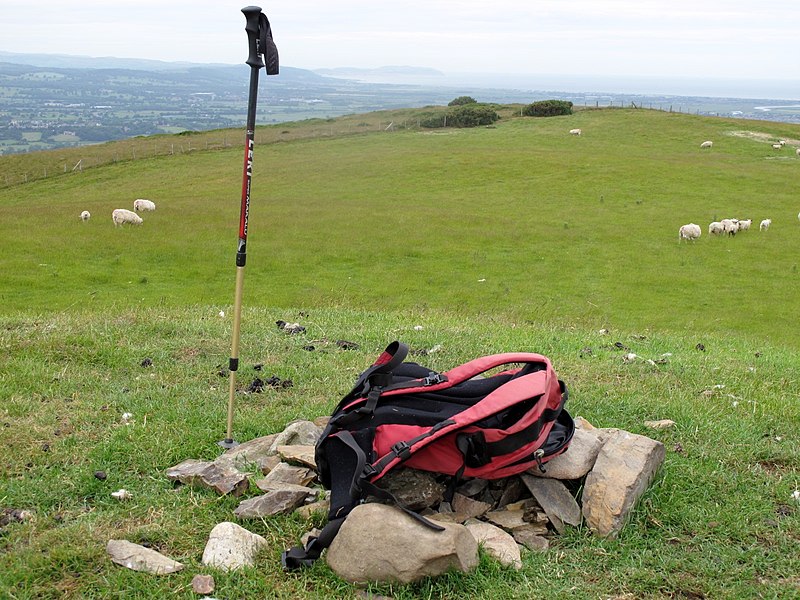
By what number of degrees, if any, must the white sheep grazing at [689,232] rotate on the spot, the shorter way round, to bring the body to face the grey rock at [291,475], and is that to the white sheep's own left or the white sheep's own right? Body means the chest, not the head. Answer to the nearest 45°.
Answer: approximately 90° to the white sheep's own left

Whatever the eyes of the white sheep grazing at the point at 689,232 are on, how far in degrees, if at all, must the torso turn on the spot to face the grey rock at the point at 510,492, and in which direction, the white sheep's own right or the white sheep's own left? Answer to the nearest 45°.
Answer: approximately 90° to the white sheep's own left

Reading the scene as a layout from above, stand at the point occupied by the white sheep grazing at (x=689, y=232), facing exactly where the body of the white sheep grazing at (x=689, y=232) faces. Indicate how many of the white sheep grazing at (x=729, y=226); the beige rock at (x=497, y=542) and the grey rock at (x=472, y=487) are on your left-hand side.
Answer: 2

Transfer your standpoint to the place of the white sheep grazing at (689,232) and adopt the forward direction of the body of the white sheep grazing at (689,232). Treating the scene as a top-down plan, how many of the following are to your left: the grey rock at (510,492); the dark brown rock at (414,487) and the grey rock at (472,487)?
3

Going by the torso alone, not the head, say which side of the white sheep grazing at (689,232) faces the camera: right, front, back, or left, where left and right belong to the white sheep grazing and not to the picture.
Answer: left

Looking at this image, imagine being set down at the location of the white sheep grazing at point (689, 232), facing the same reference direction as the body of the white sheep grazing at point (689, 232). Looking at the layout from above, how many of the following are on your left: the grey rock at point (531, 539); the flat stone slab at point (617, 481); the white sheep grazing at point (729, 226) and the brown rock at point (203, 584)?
3

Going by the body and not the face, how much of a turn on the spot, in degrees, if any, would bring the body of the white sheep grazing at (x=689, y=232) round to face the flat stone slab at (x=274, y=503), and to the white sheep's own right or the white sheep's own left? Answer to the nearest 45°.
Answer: approximately 90° to the white sheep's own left

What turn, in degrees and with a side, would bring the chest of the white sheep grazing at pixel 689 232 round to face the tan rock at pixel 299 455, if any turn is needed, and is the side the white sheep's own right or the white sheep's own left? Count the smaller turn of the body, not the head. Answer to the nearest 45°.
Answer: approximately 90° to the white sheep's own left

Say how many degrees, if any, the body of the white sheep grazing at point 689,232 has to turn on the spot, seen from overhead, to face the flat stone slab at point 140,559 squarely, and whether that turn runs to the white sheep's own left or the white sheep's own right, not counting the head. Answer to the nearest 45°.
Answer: approximately 90° to the white sheep's own left

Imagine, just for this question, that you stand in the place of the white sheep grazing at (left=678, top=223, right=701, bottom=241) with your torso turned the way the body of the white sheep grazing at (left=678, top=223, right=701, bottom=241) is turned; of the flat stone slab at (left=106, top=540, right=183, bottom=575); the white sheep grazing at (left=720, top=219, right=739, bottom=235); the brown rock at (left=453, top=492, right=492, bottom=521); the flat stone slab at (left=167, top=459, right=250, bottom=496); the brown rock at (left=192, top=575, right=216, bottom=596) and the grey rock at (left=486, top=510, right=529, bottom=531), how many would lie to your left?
5

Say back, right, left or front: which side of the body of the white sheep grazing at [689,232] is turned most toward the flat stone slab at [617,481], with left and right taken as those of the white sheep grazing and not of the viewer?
left

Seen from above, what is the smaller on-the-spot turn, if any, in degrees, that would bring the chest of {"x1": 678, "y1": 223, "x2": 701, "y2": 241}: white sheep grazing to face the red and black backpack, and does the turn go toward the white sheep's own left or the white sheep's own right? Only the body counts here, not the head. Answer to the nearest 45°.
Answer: approximately 90° to the white sheep's own left

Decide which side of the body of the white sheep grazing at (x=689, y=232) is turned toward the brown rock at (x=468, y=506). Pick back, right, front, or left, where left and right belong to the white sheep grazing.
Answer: left
